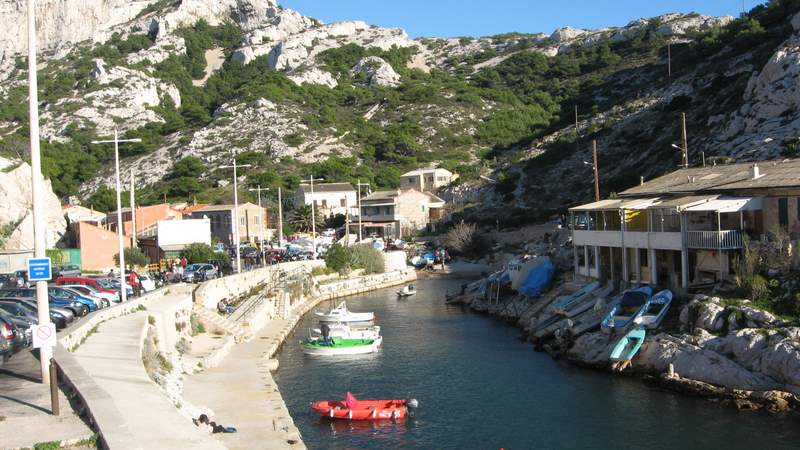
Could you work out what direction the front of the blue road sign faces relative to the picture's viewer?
facing the viewer

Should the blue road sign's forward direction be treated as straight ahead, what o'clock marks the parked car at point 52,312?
The parked car is roughly at 6 o'clock from the blue road sign.

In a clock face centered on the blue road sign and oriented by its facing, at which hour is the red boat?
The red boat is roughly at 8 o'clock from the blue road sign.

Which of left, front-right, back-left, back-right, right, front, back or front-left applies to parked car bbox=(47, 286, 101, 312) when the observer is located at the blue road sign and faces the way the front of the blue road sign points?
back

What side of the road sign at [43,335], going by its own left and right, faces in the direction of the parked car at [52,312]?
back

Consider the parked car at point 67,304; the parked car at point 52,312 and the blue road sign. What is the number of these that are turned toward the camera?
1

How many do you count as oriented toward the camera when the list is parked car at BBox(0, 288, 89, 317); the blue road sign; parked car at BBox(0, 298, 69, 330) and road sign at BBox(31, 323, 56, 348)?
2

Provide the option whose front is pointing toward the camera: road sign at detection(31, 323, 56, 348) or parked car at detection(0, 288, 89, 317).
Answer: the road sign

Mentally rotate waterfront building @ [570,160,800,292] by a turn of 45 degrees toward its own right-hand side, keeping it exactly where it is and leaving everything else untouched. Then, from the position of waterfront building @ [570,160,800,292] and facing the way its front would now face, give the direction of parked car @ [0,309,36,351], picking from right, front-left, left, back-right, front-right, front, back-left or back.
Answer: front-left

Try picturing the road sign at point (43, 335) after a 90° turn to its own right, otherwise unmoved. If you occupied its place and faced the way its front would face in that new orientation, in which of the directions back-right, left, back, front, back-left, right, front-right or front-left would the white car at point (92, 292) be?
right
